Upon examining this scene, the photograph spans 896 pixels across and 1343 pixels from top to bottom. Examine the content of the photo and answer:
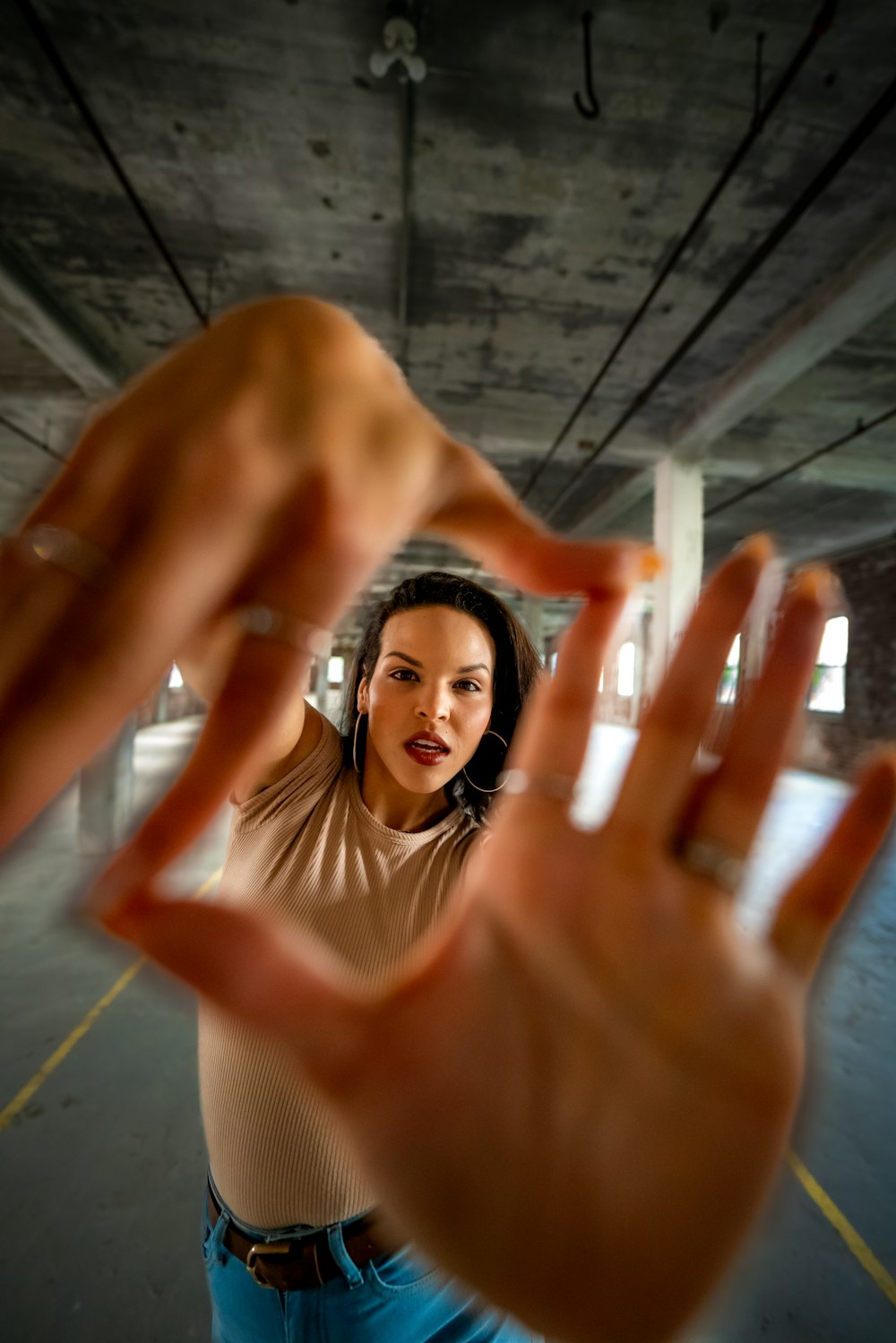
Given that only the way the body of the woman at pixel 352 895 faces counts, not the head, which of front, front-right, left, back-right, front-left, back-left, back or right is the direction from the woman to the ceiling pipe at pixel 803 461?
back-left

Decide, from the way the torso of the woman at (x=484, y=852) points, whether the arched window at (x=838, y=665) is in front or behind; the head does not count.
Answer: behind

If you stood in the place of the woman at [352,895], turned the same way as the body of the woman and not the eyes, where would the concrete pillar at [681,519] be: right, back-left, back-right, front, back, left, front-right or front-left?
back-left

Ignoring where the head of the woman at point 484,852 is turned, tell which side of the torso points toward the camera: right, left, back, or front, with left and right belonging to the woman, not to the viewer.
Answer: front

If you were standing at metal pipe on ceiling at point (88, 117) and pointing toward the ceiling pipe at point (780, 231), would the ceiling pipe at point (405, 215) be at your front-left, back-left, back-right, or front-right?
front-left

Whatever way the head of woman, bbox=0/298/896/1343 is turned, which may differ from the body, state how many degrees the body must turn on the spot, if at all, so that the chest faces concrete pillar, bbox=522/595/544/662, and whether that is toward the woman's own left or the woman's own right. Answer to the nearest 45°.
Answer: approximately 180°
